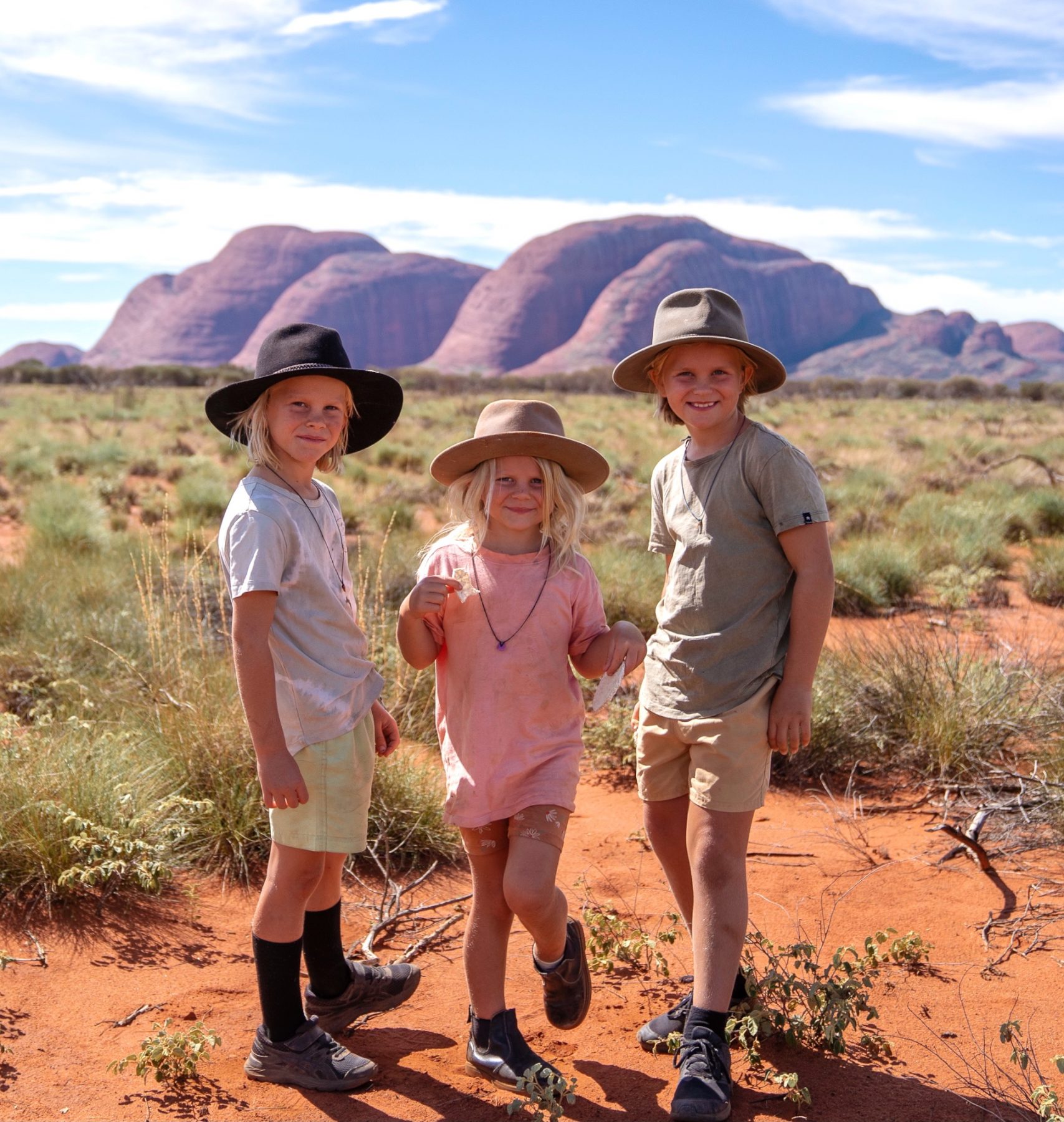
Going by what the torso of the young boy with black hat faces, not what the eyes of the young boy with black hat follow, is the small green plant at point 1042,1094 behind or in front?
in front

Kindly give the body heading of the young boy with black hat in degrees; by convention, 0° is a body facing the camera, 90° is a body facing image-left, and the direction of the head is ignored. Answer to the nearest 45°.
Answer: approximately 315°

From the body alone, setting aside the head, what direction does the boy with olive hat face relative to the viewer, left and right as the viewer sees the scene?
facing the viewer and to the left of the viewer

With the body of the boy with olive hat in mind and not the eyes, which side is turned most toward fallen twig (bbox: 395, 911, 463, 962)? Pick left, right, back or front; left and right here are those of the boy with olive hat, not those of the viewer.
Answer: right

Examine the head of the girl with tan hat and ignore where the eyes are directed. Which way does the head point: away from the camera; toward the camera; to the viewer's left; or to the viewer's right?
toward the camera

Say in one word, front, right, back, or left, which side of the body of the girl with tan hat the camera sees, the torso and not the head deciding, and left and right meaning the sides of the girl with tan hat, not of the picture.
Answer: front

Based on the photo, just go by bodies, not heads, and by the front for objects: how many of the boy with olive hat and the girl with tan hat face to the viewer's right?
0

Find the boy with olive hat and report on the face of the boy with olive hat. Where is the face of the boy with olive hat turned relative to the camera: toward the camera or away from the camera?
toward the camera

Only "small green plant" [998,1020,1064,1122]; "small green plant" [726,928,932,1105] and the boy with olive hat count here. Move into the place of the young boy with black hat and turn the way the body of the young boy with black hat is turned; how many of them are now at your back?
0

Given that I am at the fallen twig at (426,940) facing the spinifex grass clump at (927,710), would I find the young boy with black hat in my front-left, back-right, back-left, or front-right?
back-right

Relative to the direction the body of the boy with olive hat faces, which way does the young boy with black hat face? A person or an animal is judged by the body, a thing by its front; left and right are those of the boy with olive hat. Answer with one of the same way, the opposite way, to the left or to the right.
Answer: to the left

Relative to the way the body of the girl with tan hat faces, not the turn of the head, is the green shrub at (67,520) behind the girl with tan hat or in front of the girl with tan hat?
behind

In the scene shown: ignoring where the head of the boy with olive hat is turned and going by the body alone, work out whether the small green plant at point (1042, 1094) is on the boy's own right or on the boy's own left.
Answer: on the boy's own left

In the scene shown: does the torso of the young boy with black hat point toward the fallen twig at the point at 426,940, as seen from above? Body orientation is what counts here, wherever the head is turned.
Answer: no

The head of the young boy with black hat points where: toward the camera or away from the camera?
toward the camera

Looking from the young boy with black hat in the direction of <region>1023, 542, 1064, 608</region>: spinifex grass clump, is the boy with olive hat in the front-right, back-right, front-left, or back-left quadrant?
front-right
